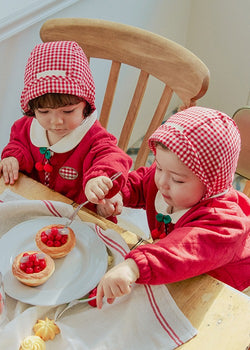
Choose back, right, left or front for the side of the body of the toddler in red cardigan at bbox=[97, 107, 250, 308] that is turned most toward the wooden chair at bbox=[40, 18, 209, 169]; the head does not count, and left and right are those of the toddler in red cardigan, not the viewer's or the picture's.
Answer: right

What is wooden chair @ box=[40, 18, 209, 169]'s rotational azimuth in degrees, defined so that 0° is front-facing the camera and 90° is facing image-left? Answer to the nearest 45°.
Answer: approximately 45°

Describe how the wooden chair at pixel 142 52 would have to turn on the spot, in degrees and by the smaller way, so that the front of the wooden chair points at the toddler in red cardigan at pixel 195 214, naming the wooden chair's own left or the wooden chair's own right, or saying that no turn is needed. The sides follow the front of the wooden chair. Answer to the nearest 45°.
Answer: approximately 45° to the wooden chair's own left
